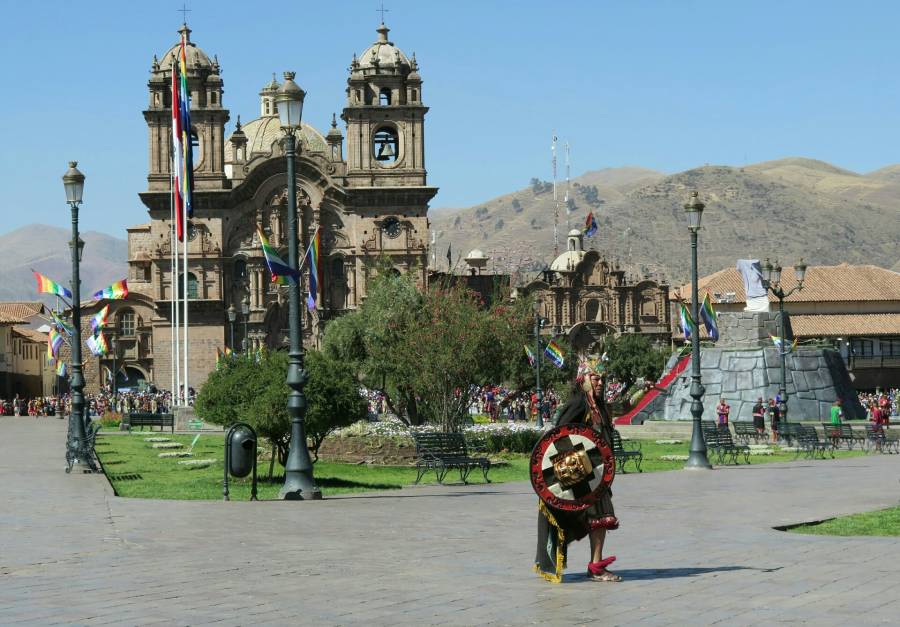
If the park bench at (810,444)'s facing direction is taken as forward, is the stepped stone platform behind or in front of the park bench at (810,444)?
behind

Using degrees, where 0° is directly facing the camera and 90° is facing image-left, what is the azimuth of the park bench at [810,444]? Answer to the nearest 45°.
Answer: approximately 315°

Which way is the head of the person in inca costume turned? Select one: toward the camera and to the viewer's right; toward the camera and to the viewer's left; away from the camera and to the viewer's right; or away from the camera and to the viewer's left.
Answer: toward the camera and to the viewer's right

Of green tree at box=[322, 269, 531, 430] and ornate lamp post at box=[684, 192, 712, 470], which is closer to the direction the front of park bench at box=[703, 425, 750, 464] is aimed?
the ornate lamp post

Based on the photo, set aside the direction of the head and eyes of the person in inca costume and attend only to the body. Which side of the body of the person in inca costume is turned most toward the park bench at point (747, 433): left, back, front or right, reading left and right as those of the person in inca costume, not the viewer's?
left

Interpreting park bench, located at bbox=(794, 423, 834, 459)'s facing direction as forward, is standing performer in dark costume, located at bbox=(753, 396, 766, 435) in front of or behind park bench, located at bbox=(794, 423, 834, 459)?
behind

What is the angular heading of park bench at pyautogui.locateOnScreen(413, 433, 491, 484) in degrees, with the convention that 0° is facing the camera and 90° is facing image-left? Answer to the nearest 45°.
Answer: approximately 315°

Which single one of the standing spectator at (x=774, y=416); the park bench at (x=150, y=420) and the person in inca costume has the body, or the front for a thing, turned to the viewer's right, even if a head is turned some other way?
the person in inca costume
